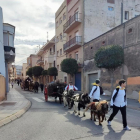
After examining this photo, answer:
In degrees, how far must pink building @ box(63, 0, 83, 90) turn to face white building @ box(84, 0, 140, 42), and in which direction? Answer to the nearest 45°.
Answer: approximately 135° to its left

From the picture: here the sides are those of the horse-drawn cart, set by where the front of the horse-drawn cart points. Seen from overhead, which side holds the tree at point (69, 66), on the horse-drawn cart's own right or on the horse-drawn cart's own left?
on the horse-drawn cart's own left

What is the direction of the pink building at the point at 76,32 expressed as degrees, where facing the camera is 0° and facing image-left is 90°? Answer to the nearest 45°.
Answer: approximately 45°

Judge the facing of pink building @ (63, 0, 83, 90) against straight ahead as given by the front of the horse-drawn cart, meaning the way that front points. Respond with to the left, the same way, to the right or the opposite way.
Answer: to the right

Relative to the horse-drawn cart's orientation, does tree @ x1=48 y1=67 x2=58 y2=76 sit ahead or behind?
behind

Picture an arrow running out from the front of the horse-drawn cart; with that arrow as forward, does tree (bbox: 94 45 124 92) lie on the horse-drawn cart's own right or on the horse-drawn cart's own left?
on the horse-drawn cart's own left

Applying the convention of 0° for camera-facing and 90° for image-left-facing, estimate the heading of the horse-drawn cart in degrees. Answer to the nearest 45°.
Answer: approximately 315°
